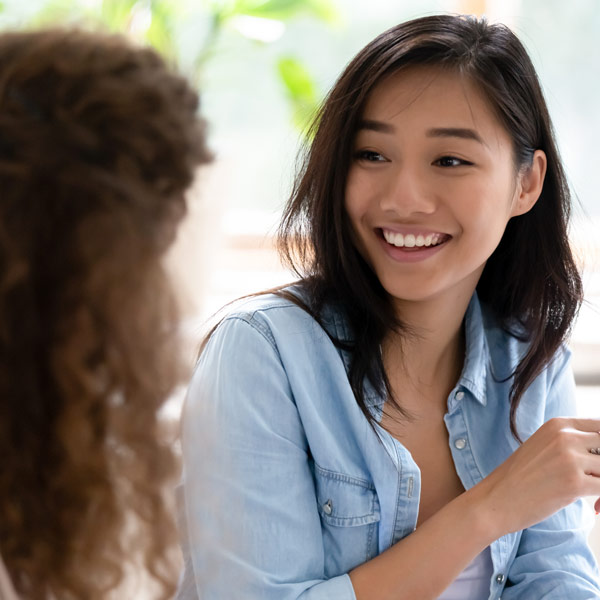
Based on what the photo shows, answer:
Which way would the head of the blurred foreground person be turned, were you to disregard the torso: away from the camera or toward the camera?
away from the camera

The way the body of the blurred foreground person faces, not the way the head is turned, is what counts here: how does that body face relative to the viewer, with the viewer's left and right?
facing away from the viewer and to the right of the viewer

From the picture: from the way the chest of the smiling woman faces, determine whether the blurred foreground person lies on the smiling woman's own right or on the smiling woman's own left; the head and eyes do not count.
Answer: on the smiling woman's own right

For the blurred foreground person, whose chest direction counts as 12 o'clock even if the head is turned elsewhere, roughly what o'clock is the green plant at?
The green plant is roughly at 11 o'clock from the blurred foreground person.

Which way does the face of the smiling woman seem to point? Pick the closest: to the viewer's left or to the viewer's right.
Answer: to the viewer's left

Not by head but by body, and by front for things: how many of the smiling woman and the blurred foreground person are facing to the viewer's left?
0

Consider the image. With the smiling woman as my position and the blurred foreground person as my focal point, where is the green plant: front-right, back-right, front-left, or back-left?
back-right

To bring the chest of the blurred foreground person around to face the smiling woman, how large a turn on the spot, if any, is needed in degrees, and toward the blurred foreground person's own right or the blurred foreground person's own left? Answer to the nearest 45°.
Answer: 0° — they already face them
